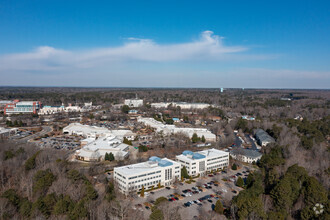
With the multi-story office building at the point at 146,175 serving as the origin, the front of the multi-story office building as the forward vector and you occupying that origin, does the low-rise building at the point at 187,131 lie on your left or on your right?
on your left

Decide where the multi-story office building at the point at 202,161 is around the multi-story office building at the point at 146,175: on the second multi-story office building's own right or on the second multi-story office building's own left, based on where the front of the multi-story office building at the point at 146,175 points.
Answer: on the second multi-story office building's own left

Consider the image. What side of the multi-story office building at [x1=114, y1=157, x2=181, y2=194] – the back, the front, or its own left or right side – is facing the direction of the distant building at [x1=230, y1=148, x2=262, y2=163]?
left

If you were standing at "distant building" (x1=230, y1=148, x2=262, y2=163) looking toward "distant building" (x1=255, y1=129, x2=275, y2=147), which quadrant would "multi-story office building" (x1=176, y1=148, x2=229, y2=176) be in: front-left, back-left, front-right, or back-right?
back-left

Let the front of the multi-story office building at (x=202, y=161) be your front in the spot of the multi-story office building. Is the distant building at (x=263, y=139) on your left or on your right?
on your left

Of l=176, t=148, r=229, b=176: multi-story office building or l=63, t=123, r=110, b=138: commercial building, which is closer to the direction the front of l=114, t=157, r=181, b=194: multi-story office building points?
the multi-story office building

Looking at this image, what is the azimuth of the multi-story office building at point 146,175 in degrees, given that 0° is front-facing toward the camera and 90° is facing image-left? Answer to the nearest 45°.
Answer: approximately 315°

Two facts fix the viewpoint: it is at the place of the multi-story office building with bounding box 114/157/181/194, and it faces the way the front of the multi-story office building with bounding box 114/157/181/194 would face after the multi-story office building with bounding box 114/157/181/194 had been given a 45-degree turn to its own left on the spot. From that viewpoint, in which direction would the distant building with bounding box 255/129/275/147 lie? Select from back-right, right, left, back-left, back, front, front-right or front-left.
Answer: front-left

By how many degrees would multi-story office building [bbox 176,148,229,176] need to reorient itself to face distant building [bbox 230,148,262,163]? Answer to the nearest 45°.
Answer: approximately 90° to its left

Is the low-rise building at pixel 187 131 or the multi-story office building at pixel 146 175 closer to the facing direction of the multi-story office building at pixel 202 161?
the multi-story office building

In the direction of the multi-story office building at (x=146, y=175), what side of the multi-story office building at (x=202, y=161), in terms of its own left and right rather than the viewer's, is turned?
right
